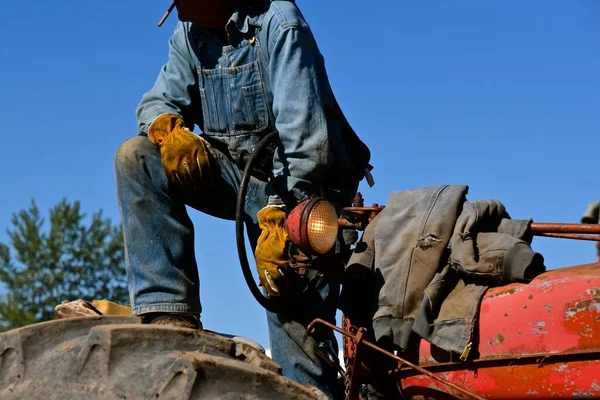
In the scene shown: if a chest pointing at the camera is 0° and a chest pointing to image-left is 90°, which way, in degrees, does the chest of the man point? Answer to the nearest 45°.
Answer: approximately 45°
